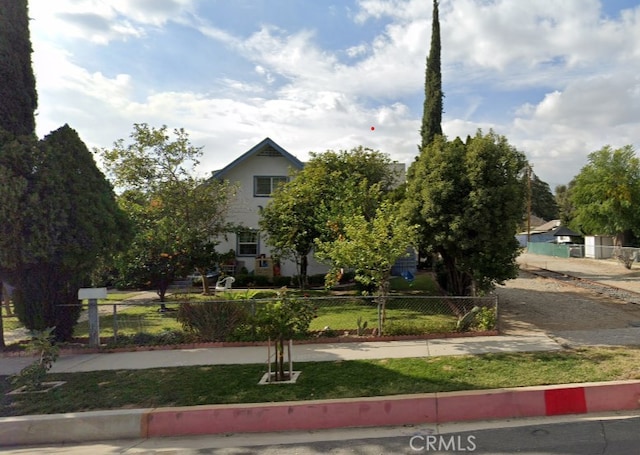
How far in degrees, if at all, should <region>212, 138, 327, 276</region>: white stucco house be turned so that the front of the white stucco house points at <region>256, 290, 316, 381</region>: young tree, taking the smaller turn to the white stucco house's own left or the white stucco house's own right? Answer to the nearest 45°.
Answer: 0° — it already faces it

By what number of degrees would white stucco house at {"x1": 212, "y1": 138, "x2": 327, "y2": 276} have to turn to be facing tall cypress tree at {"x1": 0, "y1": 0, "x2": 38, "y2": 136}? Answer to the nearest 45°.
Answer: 0° — it already faces it

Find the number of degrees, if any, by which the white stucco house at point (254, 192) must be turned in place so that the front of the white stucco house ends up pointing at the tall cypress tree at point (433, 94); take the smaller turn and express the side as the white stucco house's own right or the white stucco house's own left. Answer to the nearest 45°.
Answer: approximately 90° to the white stucco house's own left

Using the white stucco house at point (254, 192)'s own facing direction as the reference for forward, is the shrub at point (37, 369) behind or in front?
in front

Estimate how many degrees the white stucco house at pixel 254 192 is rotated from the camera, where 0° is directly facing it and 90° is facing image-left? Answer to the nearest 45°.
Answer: approximately 0°

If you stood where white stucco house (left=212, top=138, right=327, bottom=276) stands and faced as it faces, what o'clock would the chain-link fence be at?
The chain-link fence is roughly at 12 o'clock from the white stucco house.

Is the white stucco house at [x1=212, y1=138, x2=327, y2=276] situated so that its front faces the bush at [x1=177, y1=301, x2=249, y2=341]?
yes

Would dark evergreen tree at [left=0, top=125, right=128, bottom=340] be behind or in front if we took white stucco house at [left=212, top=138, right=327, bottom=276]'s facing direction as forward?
in front

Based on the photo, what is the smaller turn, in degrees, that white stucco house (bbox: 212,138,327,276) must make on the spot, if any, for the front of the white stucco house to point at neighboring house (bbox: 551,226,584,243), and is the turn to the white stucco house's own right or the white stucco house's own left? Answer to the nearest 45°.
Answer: approximately 135° to the white stucco house's own left

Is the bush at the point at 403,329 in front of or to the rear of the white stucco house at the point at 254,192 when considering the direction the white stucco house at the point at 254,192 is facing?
in front
